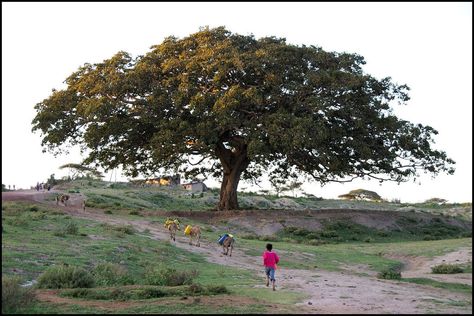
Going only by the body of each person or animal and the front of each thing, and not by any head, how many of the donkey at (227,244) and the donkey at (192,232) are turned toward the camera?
0

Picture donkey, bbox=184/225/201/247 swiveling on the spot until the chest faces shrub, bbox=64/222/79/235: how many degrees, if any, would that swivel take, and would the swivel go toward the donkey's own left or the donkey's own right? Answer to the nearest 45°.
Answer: approximately 90° to the donkey's own left

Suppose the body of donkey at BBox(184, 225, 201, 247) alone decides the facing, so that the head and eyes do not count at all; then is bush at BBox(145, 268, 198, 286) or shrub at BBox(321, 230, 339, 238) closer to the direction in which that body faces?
the shrub

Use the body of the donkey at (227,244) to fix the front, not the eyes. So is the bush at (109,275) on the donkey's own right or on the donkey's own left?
on the donkey's own left

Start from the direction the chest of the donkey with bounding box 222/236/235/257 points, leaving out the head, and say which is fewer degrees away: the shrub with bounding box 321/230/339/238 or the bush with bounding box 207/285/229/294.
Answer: the shrub

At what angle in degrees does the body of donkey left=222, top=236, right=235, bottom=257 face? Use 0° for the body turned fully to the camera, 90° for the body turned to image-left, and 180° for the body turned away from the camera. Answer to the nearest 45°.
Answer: approximately 135°

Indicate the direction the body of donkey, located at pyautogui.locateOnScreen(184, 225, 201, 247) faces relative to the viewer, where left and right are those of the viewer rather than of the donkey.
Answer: facing away from the viewer and to the left of the viewer

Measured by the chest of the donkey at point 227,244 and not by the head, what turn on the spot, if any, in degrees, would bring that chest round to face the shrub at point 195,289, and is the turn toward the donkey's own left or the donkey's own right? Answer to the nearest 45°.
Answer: approximately 135° to the donkey's own left

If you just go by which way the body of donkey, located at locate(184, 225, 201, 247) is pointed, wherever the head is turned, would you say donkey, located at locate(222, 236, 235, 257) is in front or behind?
behind

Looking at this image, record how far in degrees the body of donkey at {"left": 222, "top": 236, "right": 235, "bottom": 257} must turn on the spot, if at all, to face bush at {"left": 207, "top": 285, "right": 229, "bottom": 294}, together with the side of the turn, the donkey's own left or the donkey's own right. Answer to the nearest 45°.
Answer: approximately 135° to the donkey's own left

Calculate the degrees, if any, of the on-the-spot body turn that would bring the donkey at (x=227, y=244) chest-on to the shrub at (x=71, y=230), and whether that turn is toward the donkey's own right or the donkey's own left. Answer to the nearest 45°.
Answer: approximately 45° to the donkey's own left

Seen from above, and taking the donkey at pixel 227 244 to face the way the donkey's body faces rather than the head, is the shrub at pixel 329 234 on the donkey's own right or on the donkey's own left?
on the donkey's own right
